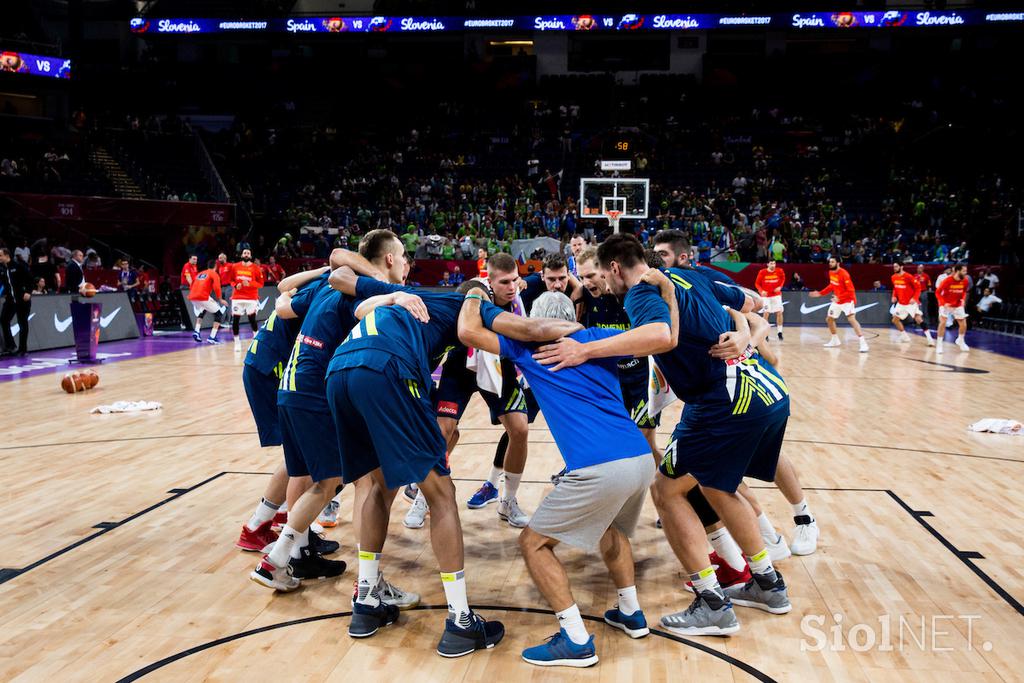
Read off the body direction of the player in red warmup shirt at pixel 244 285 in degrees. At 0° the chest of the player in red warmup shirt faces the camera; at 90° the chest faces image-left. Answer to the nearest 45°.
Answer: approximately 0°

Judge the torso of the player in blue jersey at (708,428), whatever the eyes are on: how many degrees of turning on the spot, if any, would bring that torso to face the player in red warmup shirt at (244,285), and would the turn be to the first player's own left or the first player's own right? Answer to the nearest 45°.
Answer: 0° — they already face them

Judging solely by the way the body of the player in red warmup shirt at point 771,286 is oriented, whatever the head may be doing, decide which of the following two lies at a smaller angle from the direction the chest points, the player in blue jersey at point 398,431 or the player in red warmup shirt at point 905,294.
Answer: the player in blue jersey

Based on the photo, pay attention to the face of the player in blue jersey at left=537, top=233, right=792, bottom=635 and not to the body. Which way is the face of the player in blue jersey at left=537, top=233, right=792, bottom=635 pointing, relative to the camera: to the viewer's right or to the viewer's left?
to the viewer's left

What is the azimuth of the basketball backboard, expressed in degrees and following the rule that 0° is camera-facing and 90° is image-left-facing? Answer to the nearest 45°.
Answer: approximately 0°

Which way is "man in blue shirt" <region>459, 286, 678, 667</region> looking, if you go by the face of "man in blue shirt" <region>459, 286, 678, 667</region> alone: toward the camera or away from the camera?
away from the camera

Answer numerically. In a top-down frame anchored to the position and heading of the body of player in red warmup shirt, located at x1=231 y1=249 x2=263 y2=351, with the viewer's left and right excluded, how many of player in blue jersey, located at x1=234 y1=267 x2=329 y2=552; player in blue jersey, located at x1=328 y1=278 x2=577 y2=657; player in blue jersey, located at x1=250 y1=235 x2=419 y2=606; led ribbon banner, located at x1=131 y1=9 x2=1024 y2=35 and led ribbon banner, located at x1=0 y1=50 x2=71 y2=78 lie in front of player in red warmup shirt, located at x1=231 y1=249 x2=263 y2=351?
3

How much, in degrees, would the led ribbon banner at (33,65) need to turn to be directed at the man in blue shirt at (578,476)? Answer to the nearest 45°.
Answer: approximately 45° to its right

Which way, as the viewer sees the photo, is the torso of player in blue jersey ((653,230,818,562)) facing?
to the viewer's left
